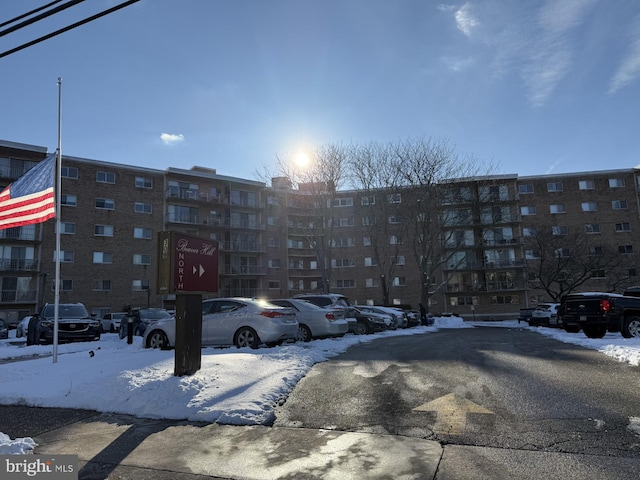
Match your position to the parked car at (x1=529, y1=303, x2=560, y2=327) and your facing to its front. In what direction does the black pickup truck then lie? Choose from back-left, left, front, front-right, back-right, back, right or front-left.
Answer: back-right

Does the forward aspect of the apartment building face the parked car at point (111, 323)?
yes

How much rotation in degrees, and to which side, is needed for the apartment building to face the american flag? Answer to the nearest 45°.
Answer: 0° — it already faces it

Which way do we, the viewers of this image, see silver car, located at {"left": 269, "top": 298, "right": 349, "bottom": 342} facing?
facing away from the viewer and to the left of the viewer

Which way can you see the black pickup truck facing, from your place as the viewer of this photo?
facing away from the viewer and to the right of the viewer

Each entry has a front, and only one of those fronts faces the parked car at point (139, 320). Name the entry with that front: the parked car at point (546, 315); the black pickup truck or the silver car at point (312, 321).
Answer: the silver car

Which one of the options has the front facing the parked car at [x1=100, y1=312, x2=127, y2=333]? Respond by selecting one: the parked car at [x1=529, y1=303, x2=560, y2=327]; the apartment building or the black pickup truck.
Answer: the apartment building
